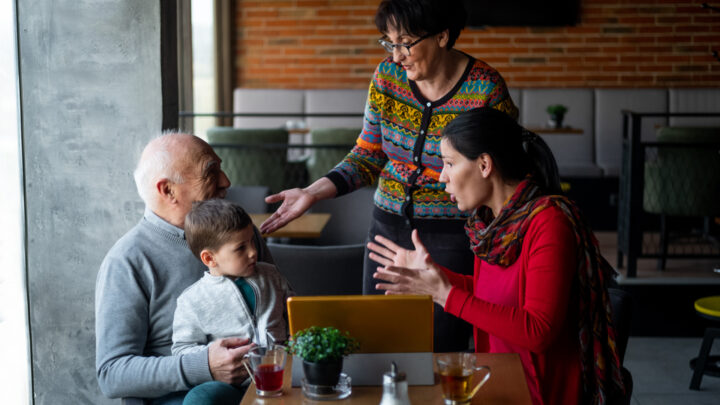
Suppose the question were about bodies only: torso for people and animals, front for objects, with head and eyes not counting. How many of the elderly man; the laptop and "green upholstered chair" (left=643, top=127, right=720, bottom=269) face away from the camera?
2

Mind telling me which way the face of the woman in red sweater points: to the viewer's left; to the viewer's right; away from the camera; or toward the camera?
to the viewer's left

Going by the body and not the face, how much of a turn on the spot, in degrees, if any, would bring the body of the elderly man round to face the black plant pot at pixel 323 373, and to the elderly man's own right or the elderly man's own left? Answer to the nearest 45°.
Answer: approximately 45° to the elderly man's own right

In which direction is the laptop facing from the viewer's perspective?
away from the camera

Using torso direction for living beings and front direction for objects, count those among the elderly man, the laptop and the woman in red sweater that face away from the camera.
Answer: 1

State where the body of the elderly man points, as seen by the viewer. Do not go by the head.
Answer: to the viewer's right

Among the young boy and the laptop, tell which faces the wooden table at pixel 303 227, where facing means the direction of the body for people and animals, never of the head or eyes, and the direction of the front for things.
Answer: the laptop

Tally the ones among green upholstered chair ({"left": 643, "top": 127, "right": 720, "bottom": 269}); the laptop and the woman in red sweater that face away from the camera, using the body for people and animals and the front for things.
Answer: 2

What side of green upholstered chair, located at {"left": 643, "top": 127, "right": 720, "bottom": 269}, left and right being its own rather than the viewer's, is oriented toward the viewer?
back

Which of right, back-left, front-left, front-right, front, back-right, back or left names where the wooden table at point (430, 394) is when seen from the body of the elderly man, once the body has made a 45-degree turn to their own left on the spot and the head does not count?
right

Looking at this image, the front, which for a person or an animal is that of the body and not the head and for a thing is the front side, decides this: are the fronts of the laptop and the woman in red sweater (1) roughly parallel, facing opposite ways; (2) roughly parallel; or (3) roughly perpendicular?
roughly perpendicular

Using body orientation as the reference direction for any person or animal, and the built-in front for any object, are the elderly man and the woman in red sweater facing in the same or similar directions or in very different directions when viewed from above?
very different directions

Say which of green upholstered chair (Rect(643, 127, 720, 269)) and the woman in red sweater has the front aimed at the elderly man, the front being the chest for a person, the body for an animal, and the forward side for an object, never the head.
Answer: the woman in red sweater
